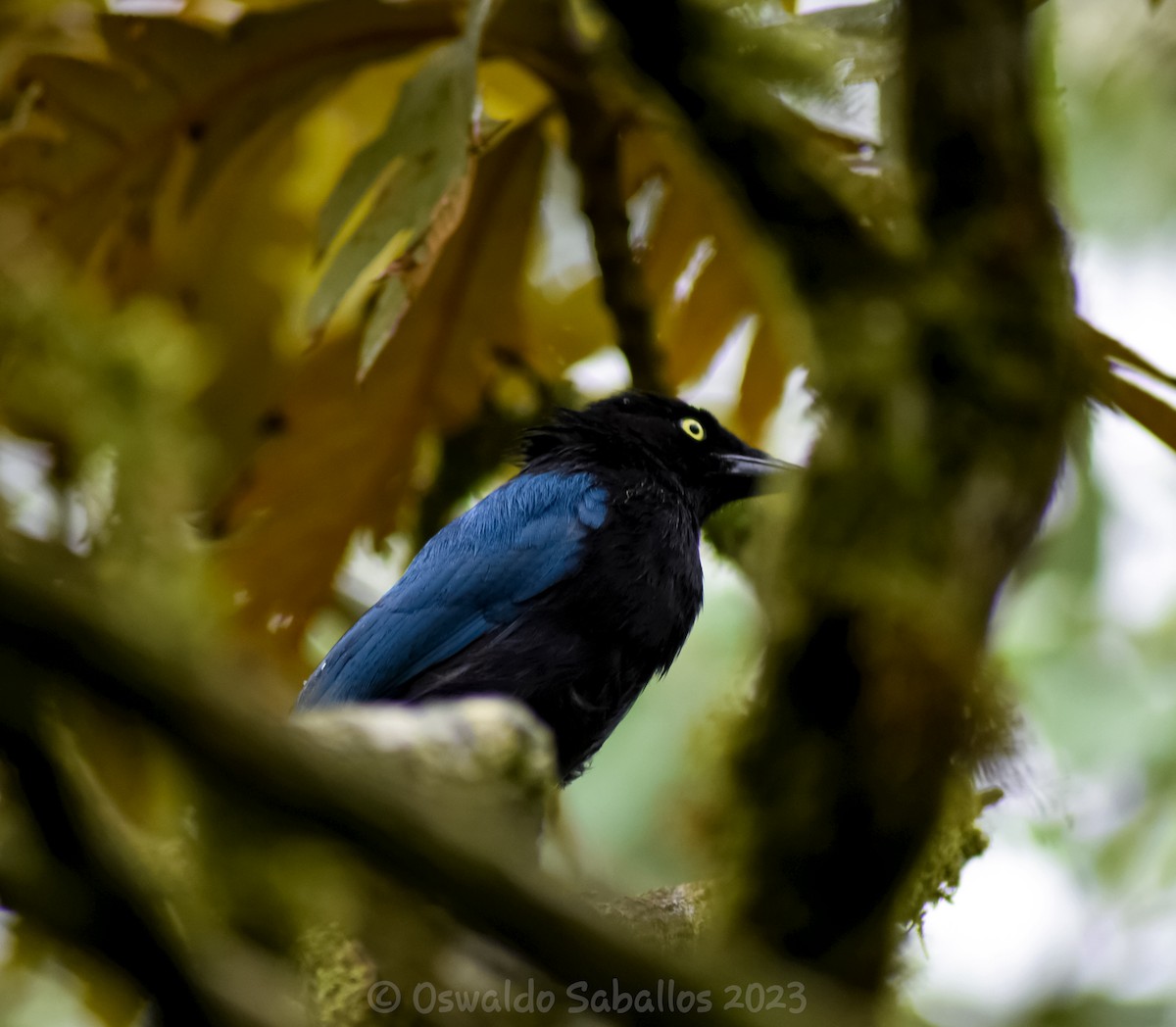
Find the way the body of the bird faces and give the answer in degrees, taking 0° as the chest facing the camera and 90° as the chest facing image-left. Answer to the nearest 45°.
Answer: approximately 270°

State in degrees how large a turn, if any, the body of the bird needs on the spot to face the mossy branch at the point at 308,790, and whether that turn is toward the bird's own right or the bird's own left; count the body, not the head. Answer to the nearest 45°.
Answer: approximately 90° to the bird's own right

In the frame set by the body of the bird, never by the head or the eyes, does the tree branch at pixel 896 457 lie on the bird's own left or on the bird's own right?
on the bird's own right

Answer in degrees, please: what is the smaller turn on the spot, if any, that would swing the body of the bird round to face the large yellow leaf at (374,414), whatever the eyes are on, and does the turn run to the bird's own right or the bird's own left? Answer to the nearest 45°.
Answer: approximately 180°

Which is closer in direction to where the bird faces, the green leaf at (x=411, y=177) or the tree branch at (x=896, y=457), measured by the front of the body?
the tree branch

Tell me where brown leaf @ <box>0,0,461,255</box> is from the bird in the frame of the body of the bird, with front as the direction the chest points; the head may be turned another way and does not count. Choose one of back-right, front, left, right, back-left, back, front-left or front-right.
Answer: back
